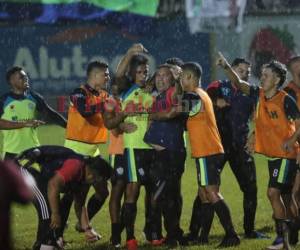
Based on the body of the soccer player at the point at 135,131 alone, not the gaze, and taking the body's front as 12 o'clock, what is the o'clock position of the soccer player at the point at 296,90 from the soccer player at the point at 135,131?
the soccer player at the point at 296,90 is roughly at 10 o'clock from the soccer player at the point at 135,131.

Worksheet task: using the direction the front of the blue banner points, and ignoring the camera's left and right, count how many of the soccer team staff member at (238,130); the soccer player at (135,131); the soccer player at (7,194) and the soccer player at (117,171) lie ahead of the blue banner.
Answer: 4

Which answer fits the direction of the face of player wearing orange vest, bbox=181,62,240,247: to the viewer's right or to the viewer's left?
to the viewer's left

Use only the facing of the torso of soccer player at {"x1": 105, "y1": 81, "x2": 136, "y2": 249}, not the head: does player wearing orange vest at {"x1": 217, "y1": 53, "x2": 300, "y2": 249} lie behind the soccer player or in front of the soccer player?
in front

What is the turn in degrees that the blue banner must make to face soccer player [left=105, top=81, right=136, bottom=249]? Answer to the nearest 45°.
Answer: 0° — it already faces them

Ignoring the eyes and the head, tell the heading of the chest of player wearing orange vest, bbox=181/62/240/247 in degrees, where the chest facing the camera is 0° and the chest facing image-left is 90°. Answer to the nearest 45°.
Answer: approximately 135°

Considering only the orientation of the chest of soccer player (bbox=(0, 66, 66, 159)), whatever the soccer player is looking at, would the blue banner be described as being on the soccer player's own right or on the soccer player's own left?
on the soccer player's own left

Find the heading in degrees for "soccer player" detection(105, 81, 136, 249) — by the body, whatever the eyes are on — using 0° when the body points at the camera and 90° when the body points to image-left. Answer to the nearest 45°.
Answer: approximately 315°

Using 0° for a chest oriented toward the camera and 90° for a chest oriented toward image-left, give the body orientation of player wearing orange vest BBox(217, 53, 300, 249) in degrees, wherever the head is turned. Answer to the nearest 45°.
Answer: approximately 45°

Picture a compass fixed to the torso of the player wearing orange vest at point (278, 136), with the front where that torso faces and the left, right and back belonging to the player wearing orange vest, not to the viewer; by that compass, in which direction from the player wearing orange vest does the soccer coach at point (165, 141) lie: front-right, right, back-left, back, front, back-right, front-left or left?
front-right
